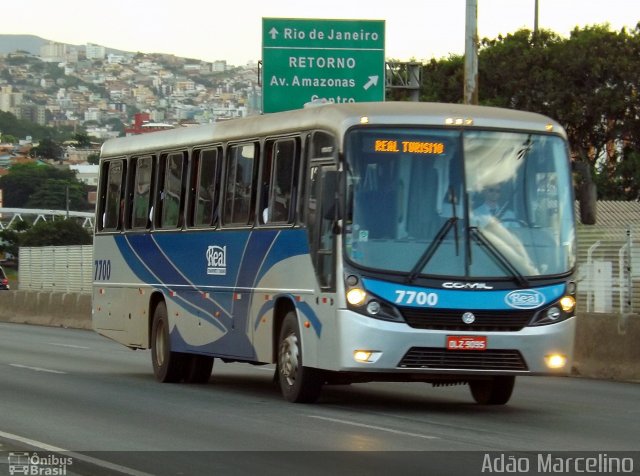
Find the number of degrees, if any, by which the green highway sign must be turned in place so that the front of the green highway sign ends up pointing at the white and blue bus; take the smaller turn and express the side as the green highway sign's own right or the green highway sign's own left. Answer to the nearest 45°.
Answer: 0° — it already faces it

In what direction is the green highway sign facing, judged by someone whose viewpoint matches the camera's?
facing the viewer

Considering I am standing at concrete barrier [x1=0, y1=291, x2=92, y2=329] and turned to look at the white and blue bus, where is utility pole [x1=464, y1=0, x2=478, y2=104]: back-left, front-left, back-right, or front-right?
front-left

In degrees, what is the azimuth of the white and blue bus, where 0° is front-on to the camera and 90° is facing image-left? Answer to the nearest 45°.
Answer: approximately 315°

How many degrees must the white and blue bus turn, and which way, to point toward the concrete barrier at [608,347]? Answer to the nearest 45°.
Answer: approximately 90° to its left

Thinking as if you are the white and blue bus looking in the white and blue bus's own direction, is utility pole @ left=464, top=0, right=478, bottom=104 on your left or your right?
on your left

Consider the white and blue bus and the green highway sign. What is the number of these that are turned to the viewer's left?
0

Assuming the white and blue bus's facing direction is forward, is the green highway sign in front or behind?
behind

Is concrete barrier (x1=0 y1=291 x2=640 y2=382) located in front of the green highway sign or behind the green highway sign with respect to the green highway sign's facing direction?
in front

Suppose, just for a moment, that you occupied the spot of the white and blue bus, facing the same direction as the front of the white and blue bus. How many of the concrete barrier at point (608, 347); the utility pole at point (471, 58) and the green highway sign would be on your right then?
0

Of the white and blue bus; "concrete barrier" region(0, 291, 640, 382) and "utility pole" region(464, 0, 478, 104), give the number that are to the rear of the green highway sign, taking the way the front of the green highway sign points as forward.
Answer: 0
